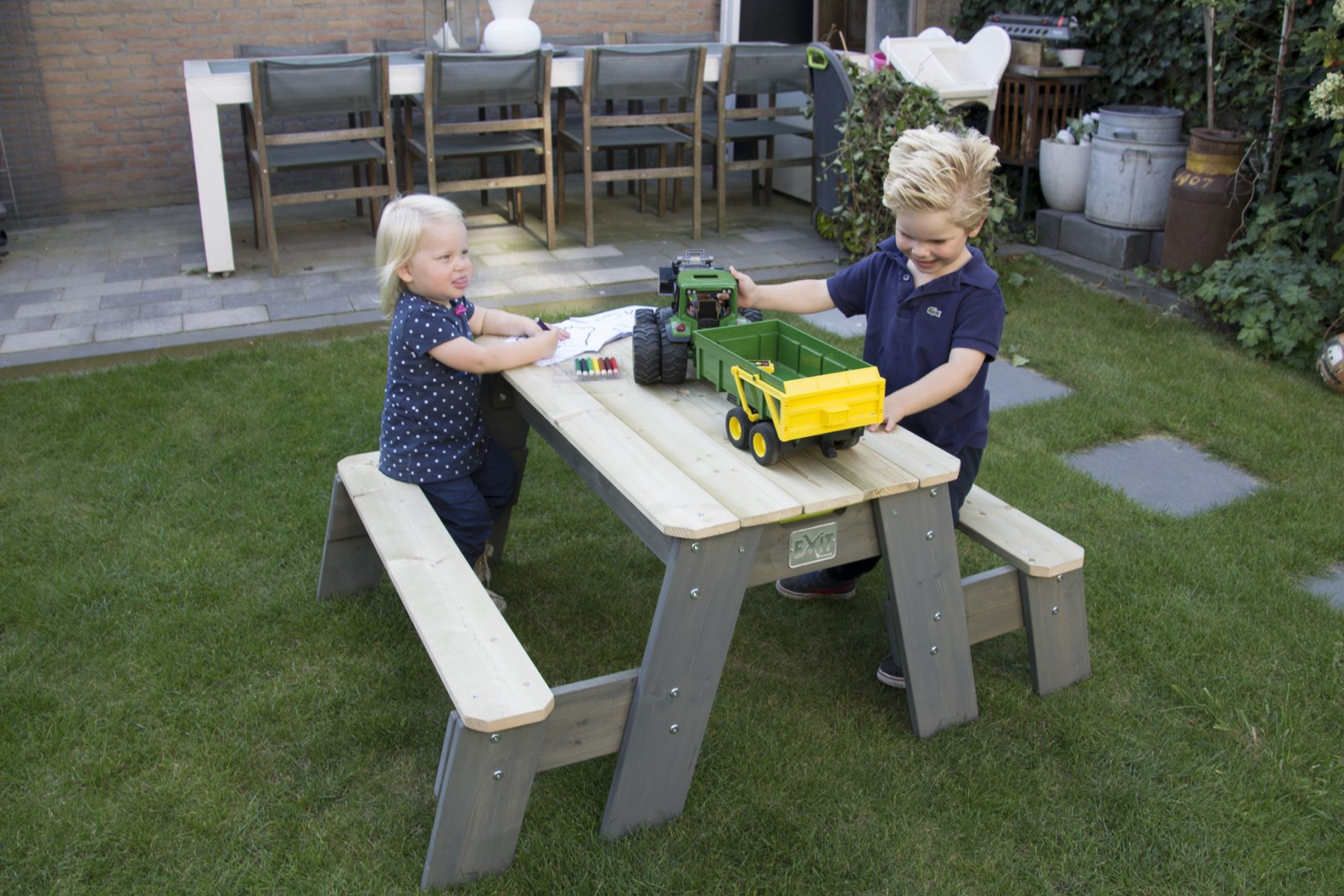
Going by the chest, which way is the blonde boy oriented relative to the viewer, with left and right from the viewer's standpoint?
facing the viewer and to the left of the viewer

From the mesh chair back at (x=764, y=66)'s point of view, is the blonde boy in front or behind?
behind

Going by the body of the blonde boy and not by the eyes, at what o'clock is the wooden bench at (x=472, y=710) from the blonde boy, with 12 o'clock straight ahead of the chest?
The wooden bench is roughly at 12 o'clock from the blonde boy.

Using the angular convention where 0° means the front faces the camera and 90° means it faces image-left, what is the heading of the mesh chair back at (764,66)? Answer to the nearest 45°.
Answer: approximately 180°

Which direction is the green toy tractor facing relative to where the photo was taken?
away from the camera

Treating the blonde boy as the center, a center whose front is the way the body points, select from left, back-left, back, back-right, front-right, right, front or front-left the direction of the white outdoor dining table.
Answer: right

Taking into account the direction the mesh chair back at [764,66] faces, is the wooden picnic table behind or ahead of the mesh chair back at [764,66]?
behind

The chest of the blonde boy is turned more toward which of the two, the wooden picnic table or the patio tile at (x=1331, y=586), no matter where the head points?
the wooden picnic table

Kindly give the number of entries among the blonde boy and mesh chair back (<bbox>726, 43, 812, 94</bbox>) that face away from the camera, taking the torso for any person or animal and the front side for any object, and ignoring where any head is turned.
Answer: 1

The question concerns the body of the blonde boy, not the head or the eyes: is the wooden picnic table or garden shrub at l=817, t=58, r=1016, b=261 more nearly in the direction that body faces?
the wooden picnic table

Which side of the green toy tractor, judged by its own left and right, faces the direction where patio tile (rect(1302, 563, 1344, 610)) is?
right

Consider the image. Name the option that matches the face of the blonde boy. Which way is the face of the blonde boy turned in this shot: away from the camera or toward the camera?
toward the camera

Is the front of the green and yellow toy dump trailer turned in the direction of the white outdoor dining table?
yes

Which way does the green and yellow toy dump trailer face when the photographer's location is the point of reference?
facing away from the viewer and to the left of the viewer

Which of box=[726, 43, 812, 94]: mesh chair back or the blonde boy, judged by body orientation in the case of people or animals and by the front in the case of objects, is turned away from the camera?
the mesh chair back

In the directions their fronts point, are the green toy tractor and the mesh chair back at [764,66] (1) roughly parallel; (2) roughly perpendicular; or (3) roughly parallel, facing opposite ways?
roughly parallel
